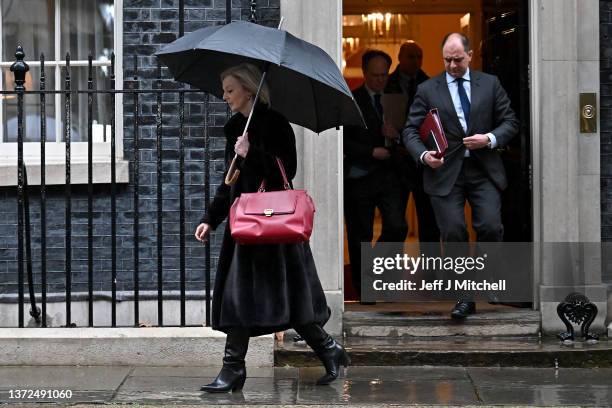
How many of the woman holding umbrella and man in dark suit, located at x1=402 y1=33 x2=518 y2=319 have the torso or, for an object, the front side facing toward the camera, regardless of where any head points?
1

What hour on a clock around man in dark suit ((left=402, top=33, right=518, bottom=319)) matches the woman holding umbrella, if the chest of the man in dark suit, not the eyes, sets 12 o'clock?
The woman holding umbrella is roughly at 1 o'clock from the man in dark suit.

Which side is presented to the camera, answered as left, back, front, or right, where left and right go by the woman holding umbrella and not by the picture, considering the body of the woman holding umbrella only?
left

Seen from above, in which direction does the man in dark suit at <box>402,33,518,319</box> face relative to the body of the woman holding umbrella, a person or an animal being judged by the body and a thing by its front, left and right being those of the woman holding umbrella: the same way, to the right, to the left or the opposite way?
to the left

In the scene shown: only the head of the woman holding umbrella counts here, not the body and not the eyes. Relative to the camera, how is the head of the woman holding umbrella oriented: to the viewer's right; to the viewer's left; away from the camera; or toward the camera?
to the viewer's left

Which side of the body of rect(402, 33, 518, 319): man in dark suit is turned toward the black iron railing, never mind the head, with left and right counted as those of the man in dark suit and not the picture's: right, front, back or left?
right

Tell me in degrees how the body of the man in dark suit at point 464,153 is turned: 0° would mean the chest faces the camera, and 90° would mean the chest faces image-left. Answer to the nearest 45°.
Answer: approximately 0°

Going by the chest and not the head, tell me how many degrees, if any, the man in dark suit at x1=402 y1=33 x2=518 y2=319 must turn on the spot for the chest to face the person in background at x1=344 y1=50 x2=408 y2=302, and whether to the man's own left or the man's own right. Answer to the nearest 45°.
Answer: approximately 135° to the man's own right

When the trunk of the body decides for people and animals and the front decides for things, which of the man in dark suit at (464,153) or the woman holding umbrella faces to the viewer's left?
the woman holding umbrella

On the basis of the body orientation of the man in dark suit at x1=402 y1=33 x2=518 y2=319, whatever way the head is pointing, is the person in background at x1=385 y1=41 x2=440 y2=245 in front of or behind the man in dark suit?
behind

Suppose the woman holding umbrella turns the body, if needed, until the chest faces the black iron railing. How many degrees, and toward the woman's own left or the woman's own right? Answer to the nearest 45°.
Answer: approximately 45° to the woman's own right

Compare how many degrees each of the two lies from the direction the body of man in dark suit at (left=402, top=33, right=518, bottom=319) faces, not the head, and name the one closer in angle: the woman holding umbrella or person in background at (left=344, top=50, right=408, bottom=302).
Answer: the woman holding umbrella
